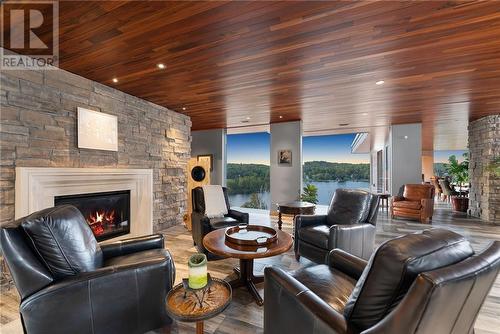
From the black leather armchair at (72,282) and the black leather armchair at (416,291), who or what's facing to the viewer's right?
the black leather armchair at (72,282)

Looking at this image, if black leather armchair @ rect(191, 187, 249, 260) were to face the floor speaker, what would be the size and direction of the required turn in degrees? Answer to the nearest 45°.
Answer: approximately 135° to its left

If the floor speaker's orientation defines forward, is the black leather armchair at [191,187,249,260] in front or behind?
in front

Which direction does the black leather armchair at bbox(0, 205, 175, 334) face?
to the viewer's right

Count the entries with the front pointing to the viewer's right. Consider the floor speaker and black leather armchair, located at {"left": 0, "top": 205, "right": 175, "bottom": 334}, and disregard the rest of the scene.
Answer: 1

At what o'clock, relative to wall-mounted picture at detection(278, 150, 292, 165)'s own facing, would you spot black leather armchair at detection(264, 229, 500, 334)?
The black leather armchair is roughly at 12 o'clock from the wall-mounted picture.

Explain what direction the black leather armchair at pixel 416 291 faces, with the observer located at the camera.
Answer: facing away from the viewer and to the left of the viewer

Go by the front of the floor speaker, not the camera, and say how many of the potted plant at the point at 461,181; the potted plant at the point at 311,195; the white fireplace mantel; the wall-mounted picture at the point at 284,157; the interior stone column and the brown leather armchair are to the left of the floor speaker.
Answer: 5

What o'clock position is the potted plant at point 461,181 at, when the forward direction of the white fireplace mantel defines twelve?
The potted plant is roughly at 11 o'clock from the white fireplace mantel.

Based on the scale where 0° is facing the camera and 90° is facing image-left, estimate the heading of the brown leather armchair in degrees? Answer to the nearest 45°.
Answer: approximately 45°

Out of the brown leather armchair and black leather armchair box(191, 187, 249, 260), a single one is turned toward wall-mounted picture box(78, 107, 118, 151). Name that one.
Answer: the brown leather armchair

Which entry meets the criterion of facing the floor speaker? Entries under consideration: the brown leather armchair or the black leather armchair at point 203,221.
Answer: the brown leather armchair

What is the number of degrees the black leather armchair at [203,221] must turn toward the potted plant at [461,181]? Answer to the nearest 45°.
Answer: approximately 45° to its left

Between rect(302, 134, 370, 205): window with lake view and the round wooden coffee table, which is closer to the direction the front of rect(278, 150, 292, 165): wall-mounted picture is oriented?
the round wooden coffee table
